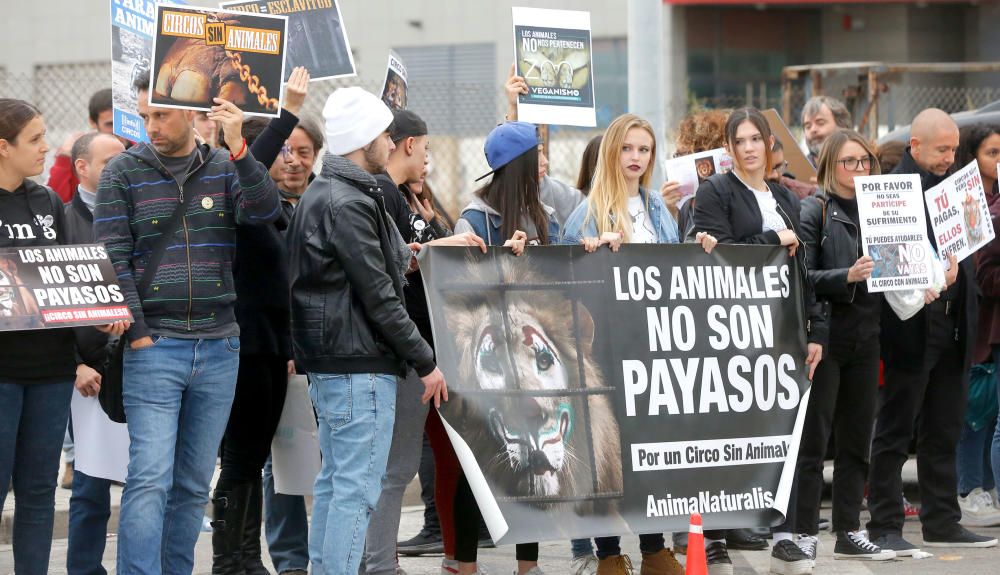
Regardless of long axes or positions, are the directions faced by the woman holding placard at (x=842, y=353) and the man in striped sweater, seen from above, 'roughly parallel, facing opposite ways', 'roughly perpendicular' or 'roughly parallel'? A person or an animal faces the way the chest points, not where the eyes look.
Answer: roughly parallel

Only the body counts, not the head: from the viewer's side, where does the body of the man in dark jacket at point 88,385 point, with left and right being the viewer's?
facing the viewer and to the right of the viewer

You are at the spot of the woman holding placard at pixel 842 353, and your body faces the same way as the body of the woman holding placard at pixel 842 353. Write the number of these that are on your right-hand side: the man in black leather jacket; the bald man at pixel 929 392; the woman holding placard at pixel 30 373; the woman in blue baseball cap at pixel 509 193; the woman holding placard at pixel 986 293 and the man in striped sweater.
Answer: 4

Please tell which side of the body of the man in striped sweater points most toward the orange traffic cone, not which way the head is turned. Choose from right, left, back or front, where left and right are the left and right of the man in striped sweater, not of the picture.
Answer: left

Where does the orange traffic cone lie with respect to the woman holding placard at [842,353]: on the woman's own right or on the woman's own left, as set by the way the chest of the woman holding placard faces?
on the woman's own right

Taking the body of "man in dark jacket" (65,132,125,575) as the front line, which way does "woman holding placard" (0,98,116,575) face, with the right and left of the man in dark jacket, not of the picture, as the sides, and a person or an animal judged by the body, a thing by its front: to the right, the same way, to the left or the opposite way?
the same way

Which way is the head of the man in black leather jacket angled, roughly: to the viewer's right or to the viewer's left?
to the viewer's right

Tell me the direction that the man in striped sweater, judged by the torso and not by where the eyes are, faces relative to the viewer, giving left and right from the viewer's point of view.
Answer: facing the viewer

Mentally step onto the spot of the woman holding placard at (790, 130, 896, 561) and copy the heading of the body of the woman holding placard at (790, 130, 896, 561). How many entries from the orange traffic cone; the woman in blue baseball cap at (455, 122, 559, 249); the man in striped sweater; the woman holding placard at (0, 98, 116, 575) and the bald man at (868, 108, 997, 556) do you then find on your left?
1

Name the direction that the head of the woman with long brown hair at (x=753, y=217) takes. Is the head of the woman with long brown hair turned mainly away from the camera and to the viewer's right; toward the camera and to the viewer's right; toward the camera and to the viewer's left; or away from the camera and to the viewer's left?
toward the camera and to the viewer's left

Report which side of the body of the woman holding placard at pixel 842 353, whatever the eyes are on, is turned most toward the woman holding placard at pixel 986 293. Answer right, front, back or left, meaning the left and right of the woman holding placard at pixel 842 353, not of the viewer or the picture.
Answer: left

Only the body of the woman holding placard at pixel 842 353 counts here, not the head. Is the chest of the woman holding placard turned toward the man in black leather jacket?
no

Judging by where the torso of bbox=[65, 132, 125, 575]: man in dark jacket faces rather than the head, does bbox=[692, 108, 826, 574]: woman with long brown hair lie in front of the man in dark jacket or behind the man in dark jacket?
in front

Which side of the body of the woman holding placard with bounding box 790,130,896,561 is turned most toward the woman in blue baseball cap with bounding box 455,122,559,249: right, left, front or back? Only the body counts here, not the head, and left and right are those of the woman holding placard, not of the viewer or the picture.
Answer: right

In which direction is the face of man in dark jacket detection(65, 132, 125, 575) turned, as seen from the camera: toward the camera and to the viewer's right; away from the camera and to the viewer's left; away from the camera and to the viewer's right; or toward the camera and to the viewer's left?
toward the camera and to the viewer's right

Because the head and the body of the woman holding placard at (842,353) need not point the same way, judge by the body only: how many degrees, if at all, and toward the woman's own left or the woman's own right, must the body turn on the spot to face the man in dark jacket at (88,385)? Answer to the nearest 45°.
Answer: approximately 90° to the woman's own right

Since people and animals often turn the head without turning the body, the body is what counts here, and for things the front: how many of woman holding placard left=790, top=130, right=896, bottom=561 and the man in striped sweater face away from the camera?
0

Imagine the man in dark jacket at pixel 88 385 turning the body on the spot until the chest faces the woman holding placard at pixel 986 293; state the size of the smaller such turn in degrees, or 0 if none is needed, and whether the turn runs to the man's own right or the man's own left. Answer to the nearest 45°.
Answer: approximately 45° to the man's own left

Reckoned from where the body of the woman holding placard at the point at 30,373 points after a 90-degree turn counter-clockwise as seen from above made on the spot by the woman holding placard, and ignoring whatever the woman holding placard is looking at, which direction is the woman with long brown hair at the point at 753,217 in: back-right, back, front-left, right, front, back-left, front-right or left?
front-right
